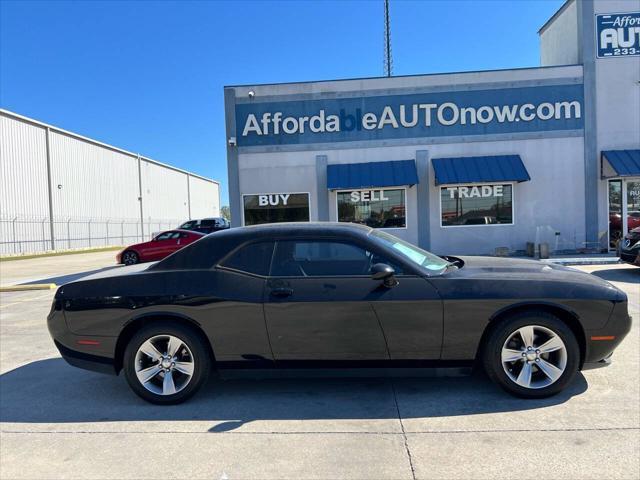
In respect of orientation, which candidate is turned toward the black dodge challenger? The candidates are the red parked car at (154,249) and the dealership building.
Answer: the dealership building

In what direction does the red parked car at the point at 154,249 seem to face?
to the viewer's left

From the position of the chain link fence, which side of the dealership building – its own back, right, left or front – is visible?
right

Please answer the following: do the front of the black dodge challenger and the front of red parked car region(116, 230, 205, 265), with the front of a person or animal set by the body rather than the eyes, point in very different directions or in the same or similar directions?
very different directions

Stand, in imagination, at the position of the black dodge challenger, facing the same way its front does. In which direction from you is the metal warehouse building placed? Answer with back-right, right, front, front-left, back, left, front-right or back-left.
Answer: back-left

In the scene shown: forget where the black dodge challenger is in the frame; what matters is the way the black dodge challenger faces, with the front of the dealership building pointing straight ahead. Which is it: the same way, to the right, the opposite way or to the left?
to the left

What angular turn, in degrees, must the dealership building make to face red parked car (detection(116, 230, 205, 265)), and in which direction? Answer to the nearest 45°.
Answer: approximately 90° to its right

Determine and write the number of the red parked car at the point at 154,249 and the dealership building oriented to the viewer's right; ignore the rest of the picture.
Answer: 0

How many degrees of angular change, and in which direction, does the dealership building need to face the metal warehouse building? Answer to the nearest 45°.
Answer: approximately 135° to its right

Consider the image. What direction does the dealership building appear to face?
toward the camera

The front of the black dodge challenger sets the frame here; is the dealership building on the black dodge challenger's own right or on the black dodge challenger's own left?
on the black dodge challenger's own left

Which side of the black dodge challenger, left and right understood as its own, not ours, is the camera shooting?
right

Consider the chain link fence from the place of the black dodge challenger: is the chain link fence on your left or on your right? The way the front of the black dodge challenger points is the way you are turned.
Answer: on your left

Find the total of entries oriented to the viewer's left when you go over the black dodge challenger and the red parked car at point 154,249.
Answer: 1

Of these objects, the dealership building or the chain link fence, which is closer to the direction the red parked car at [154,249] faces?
the chain link fence

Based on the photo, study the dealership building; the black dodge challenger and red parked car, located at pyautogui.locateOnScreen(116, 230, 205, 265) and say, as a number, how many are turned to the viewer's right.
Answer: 1
